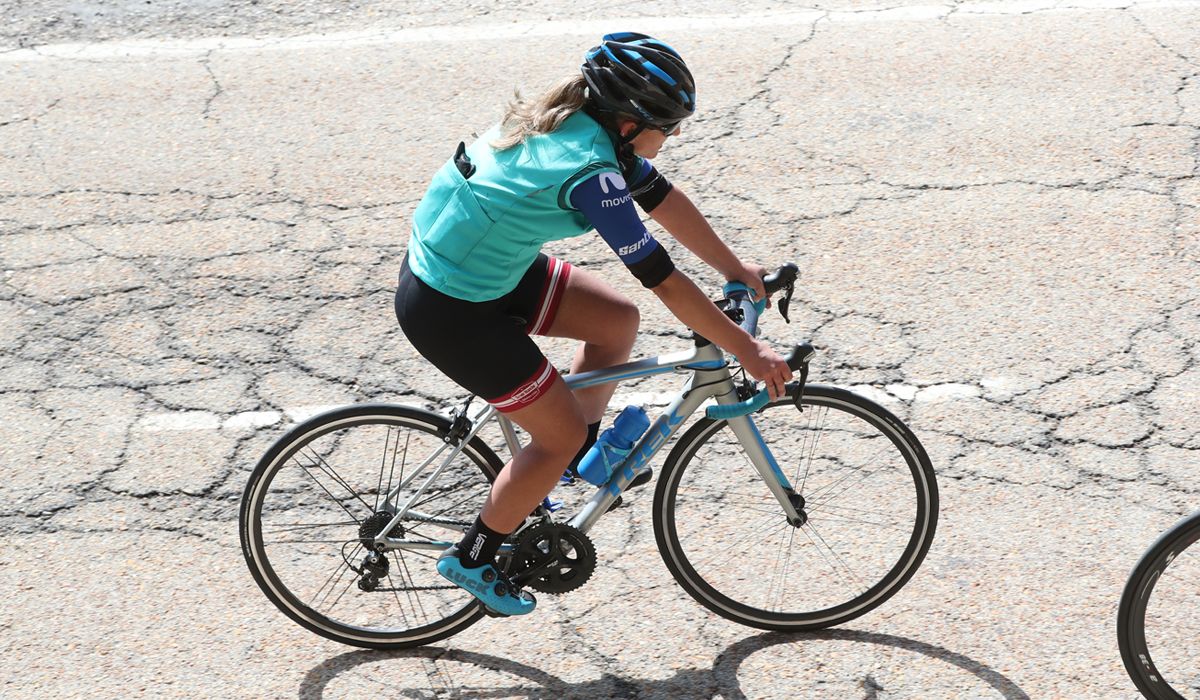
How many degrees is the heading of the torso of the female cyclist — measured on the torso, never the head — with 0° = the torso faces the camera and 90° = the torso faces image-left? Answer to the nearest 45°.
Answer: approximately 270°

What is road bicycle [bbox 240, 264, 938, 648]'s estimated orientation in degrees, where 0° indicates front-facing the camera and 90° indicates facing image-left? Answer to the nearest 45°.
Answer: approximately 270°
